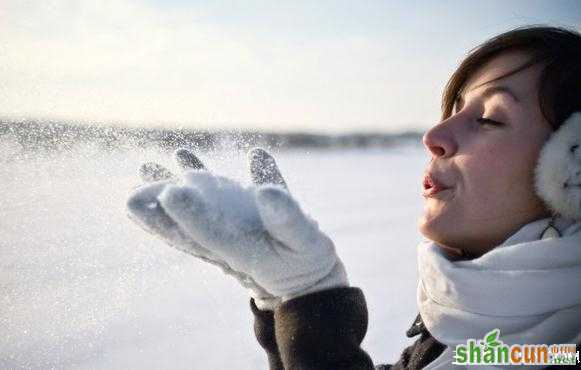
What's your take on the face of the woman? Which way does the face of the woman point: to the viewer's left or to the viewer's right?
to the viewer's left

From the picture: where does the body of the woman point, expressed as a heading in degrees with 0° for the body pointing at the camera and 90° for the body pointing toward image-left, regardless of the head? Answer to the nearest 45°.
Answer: approximately 90°
